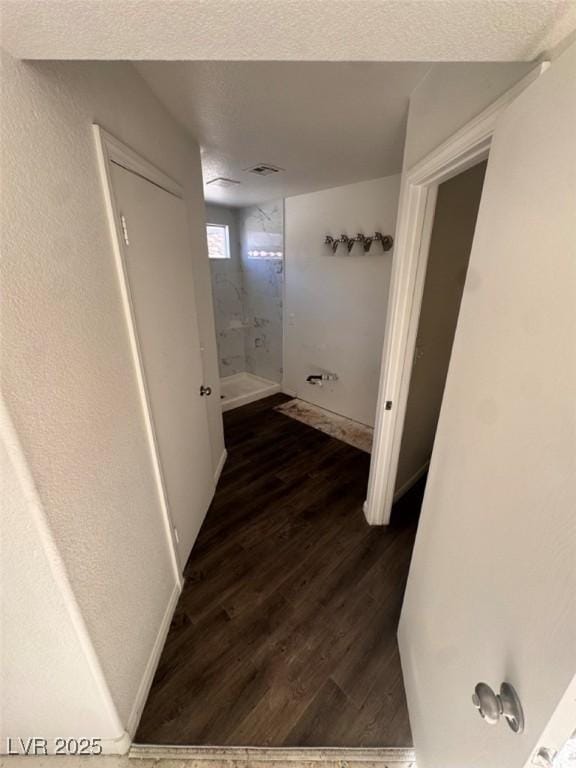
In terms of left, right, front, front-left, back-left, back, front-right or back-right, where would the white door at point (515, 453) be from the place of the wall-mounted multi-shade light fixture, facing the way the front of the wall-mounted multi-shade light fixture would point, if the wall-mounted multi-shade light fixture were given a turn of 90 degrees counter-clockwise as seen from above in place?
front-right

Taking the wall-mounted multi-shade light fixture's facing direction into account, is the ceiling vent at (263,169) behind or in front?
in front

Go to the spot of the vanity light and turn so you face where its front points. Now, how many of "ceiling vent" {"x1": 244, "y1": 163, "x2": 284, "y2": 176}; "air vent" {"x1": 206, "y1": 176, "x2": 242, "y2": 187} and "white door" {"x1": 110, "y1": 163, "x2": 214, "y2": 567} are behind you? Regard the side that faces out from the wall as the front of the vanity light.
0

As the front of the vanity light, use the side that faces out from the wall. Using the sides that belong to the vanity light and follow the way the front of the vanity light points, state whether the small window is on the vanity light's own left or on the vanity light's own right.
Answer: on the vanity light's own right

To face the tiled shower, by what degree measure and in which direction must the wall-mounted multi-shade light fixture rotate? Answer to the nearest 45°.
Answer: approximately 90° to its right

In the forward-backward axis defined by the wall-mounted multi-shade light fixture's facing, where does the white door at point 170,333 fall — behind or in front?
in front

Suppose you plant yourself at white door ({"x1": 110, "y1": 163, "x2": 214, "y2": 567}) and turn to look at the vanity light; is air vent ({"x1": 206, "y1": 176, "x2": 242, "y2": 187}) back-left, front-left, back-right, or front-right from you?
front-left

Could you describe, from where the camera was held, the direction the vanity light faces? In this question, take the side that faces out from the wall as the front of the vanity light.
facing the viewer and to the left of the viewer
